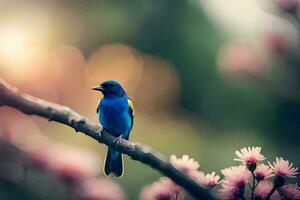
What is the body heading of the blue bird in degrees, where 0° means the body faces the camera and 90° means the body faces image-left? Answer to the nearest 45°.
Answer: approximately 45°
